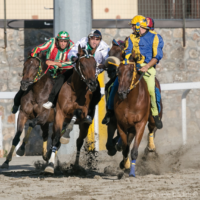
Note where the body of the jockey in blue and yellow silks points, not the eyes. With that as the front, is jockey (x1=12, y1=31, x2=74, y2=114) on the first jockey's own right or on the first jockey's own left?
on the first jockey's own right

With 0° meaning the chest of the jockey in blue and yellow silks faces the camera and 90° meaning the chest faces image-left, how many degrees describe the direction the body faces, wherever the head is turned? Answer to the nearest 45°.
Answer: approximately 45°
